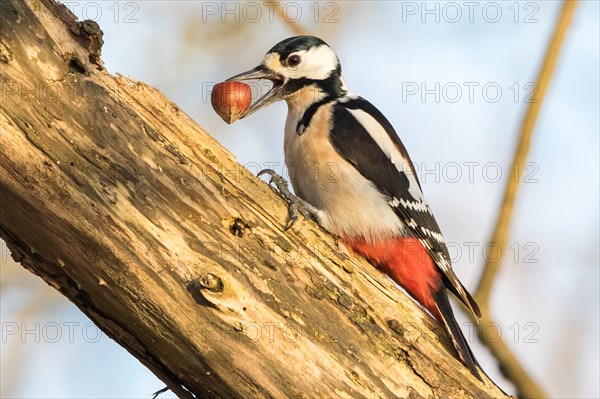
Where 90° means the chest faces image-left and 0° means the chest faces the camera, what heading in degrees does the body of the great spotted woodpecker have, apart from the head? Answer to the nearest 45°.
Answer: approximately 90°
